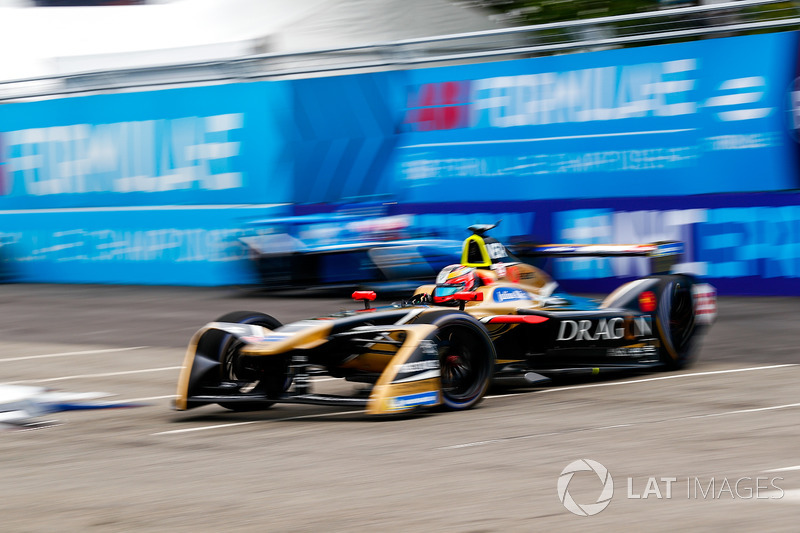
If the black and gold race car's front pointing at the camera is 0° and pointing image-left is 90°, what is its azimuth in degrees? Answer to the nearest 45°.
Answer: approximately 45°

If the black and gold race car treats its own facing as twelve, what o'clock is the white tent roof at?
The white tent roof is roughly at 4 o'clock from the black and gold race car.
